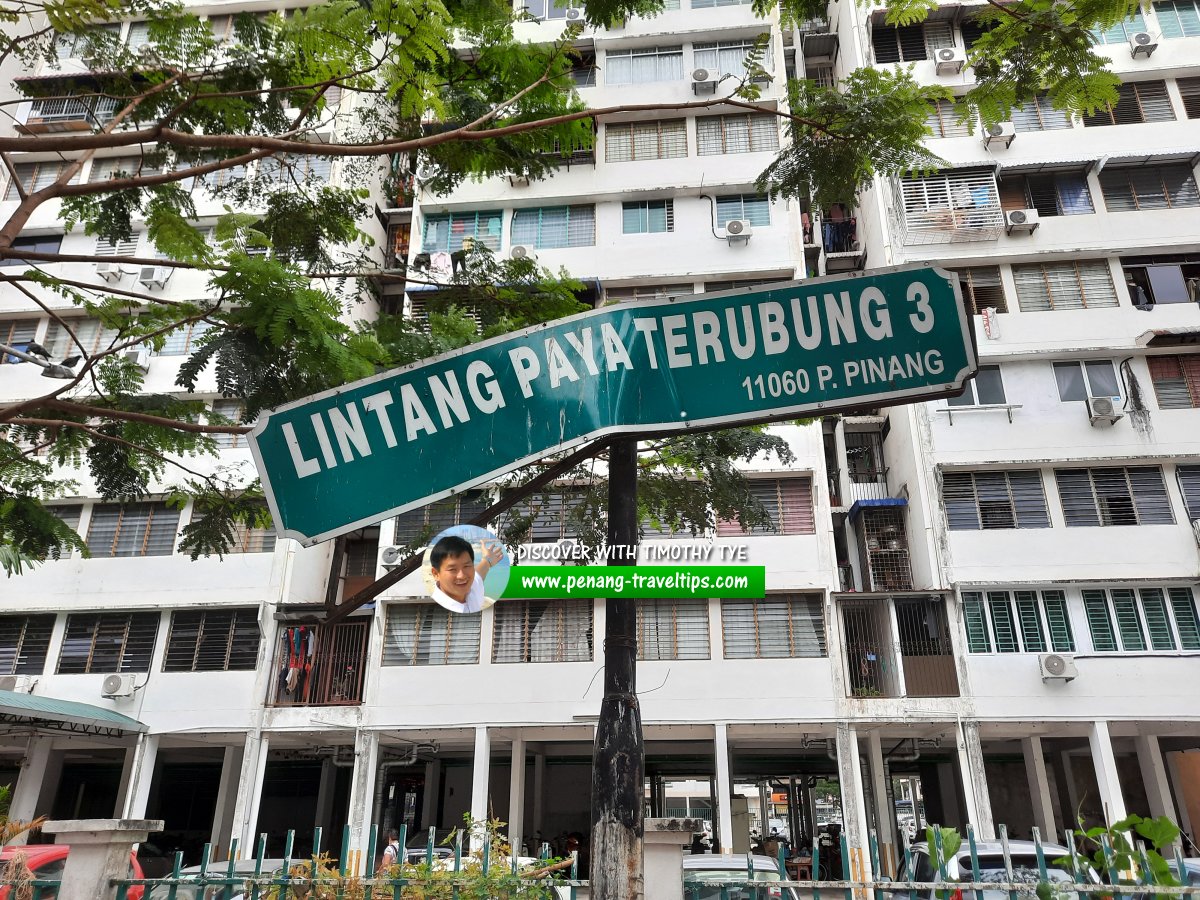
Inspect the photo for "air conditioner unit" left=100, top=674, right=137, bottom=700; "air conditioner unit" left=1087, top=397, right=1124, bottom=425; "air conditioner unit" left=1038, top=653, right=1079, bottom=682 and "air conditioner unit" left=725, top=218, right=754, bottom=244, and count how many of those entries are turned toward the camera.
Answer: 4

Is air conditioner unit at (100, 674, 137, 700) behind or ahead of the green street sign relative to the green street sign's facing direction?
behind

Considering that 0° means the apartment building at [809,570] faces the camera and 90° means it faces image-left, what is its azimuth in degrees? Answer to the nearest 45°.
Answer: approximately 0°

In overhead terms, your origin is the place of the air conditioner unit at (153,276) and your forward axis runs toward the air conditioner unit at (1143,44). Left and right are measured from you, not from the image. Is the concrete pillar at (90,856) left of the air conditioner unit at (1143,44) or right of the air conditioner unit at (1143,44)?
right

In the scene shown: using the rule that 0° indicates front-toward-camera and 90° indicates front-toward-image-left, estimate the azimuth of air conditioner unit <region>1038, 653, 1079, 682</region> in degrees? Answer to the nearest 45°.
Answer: approximately 0°

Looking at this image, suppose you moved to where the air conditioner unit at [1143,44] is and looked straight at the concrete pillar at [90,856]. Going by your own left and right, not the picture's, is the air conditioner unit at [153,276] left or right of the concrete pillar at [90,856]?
right

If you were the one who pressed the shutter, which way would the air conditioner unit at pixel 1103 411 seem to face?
facing the viewer

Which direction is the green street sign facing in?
toward the camera

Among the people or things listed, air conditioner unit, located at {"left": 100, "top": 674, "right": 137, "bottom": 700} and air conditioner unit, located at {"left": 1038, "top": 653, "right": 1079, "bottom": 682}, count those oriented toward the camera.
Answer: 2

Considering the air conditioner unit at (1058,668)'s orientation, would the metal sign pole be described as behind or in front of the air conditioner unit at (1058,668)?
in front

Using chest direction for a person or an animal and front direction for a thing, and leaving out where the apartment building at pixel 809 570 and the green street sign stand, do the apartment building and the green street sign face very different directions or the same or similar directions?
same or similar directions

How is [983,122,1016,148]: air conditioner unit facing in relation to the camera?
toward the camera
